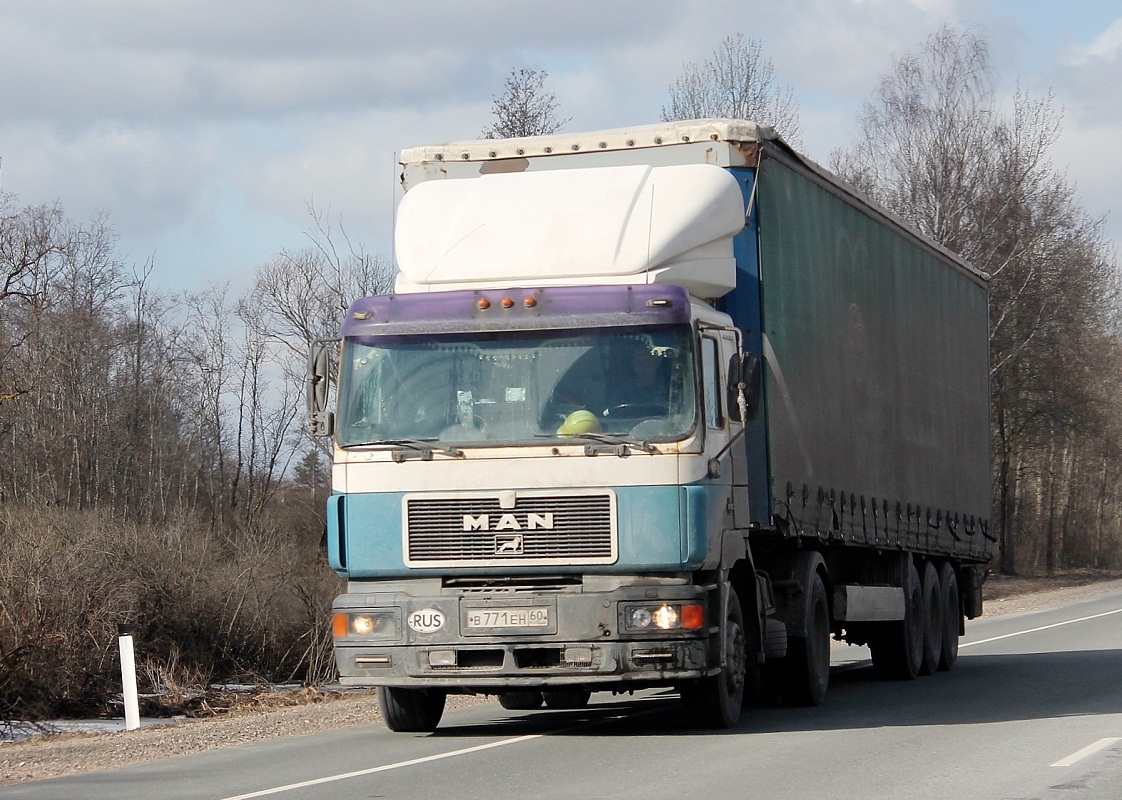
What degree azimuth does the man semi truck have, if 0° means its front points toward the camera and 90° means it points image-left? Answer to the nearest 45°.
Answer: approximately 0°

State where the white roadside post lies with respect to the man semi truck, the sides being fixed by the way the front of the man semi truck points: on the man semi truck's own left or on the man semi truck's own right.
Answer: on the man semi truck's own right
